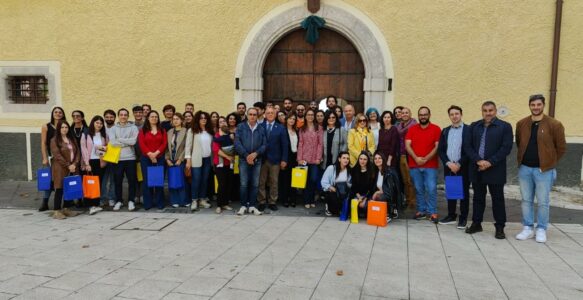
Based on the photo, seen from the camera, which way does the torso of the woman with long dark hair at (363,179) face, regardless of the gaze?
toward the camera

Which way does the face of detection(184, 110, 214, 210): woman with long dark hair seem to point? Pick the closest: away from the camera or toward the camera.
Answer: toward the camera

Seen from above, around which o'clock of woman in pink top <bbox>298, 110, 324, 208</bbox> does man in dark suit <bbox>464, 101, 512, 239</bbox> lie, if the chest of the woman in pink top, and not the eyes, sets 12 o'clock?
The man in dark suit is roughly at 10 o'clock from the woman in pink top.

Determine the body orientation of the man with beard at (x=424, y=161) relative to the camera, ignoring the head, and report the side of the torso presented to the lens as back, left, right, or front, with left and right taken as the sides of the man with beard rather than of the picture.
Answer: front

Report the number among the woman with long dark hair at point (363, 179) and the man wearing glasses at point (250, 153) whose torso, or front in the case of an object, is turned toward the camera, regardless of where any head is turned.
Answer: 2

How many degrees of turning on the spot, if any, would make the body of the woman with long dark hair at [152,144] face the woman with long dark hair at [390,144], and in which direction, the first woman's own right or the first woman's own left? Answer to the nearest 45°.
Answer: approximately 90° to the first woman's own left

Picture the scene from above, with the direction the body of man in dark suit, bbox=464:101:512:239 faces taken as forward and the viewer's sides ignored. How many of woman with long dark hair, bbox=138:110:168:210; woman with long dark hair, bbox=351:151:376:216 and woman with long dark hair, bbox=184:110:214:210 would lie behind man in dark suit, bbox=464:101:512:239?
0

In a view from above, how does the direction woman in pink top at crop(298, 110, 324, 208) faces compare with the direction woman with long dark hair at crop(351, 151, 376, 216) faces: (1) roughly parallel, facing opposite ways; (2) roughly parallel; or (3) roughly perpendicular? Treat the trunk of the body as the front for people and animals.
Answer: roughly parallel

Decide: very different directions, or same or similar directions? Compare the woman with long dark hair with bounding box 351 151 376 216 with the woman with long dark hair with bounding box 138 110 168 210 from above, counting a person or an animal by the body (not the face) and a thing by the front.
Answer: same or similar directions

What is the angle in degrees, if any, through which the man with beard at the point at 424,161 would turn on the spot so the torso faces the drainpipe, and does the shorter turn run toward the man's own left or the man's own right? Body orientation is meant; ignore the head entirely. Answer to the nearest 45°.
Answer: approximately 135° to the man's own left

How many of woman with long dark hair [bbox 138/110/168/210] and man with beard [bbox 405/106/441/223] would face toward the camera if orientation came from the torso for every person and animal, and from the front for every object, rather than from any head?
2

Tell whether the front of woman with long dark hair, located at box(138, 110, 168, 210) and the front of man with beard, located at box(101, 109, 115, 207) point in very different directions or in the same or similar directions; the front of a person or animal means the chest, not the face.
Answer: same or similar directions

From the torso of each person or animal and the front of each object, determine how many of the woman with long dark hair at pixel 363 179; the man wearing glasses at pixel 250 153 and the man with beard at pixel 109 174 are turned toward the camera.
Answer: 3

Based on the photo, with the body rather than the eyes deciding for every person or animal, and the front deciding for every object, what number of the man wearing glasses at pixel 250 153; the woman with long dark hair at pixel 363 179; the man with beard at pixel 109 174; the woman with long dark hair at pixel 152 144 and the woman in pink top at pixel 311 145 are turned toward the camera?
5

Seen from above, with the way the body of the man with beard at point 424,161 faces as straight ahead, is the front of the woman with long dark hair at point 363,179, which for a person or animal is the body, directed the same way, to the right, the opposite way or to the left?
the same way
